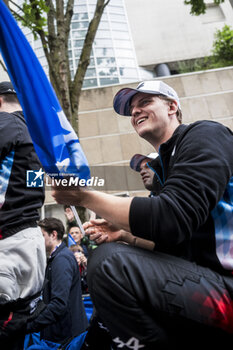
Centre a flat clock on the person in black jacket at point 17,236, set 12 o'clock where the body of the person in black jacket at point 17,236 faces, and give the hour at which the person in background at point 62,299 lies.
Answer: the person in background at point 62,299 is roughly at 2 o'clock from the person in black jacket at point 17,236.

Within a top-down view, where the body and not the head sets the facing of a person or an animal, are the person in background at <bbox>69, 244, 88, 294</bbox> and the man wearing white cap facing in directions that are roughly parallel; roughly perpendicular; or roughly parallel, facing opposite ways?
roughly perpendicular

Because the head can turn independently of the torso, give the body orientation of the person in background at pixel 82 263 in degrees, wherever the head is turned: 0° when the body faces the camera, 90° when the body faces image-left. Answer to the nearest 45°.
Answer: approximately 0°

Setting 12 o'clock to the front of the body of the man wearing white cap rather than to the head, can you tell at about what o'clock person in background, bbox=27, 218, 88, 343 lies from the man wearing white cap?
The person in background is roughly at 2 o'clock from the man wearing white cap.

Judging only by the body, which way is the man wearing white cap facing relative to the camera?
to the viewer's left
